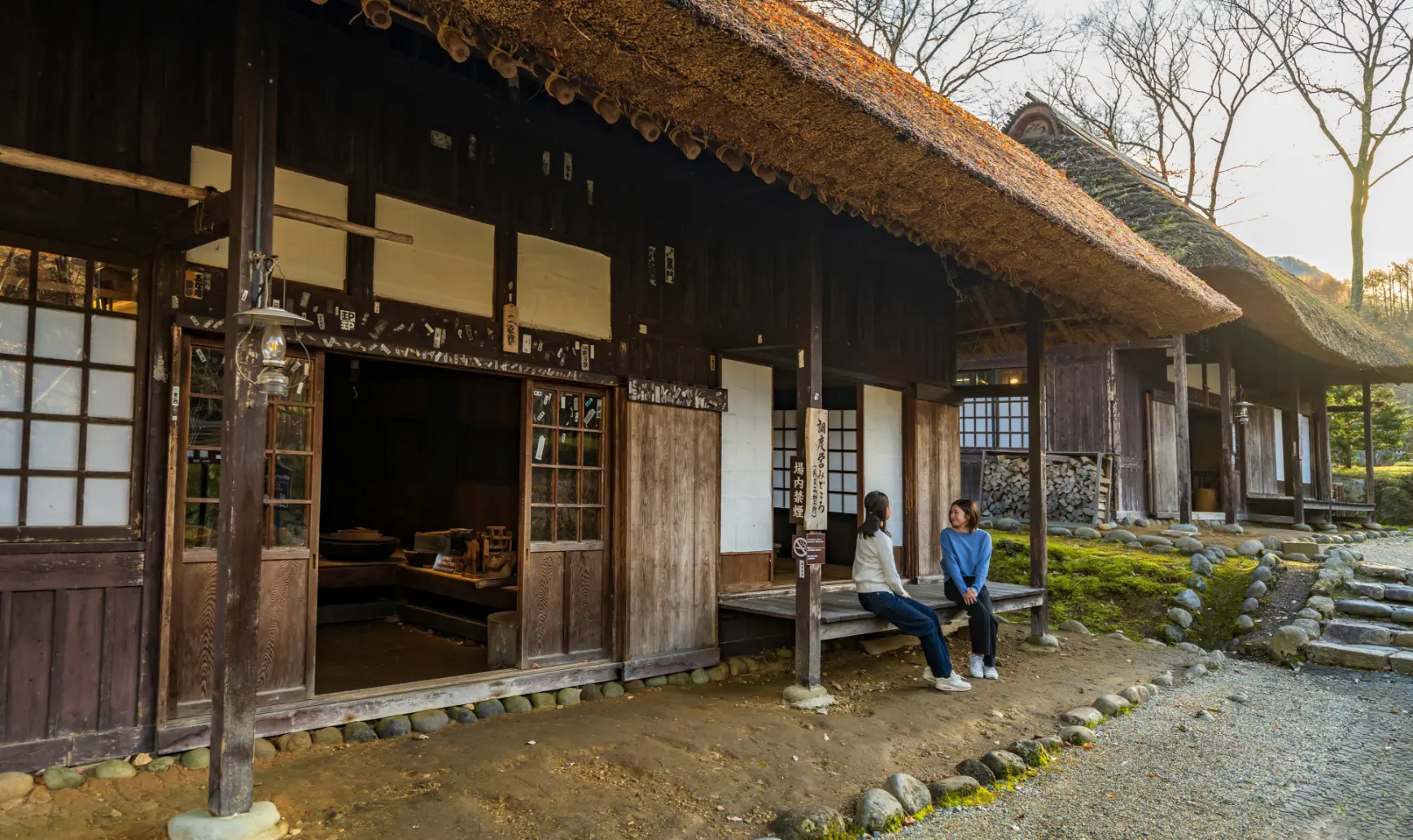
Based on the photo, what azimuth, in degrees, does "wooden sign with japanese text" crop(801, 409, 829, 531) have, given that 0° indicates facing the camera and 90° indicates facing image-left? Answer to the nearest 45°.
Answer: approximately 0°

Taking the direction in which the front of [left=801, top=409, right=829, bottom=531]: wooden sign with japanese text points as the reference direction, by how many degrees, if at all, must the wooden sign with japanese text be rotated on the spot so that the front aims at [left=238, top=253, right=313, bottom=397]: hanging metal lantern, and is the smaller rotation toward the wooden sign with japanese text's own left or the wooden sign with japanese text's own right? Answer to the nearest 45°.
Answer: approximately 45° to the wooden sign with japanese text's own right

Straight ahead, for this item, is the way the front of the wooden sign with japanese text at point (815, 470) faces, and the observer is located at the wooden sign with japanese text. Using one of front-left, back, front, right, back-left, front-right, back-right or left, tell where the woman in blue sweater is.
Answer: back-left

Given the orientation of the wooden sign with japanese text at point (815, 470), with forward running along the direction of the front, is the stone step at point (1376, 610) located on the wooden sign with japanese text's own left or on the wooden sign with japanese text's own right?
on the wooden sign with japanese text's own left

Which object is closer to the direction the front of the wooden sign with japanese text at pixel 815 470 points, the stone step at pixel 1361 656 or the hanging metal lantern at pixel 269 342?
the stone step

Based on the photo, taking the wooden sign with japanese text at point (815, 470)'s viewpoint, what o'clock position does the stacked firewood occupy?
The stacked firewood is roughly at 7 o'clock from the wooden sign with japanese text.

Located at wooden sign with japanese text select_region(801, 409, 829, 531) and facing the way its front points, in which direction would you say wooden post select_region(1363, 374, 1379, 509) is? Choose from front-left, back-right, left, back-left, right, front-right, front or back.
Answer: back-left

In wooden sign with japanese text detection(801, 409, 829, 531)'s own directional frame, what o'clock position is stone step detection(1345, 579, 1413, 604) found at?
The stone step is roughly at 8 o'clock from the wooden sign with japanese text.

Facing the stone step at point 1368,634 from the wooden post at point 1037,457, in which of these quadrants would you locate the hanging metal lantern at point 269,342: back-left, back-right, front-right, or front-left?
back-right

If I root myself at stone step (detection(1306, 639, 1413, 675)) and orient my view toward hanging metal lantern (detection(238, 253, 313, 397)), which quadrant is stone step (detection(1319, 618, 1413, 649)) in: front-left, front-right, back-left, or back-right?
back-right

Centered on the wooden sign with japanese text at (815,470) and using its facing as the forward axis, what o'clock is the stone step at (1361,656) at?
The stone step is roughly at 8 o'clock from the wooden sign with japanese text.
